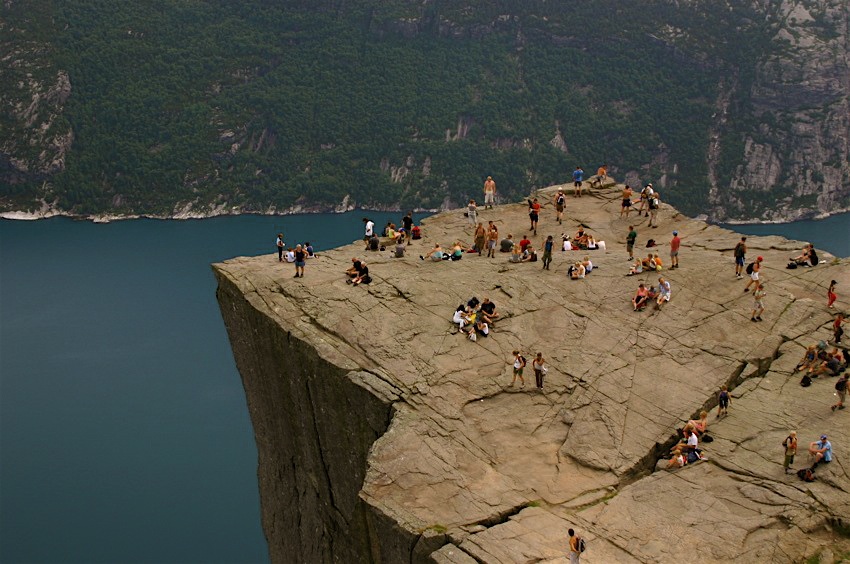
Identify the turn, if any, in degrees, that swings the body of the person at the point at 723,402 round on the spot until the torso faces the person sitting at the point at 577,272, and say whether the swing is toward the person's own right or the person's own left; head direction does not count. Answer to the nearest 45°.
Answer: approximately 45° to the person's own left

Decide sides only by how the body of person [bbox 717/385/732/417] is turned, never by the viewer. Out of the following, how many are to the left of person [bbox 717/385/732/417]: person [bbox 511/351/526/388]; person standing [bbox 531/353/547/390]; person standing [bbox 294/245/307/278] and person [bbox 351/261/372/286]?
4

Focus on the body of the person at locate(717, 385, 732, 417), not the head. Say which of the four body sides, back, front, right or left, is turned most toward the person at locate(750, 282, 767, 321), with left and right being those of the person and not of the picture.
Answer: front

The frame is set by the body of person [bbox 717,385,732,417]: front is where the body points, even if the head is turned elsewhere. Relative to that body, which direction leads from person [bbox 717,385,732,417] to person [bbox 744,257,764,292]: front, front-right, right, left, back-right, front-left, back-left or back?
front

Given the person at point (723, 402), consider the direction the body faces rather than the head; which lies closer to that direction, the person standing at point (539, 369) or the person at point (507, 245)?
the person

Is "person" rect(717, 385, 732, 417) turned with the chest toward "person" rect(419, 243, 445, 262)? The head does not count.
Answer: no

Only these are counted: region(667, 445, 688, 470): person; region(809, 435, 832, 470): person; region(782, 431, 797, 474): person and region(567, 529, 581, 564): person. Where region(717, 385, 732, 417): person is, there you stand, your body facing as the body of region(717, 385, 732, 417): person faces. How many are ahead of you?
0

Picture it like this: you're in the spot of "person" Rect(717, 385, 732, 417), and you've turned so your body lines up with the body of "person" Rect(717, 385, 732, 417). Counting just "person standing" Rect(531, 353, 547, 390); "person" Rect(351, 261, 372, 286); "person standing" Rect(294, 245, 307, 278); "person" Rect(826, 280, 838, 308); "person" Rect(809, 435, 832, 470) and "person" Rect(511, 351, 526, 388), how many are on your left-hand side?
4

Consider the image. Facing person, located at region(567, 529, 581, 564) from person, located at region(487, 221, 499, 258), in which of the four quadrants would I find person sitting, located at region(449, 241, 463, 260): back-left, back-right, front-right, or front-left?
front-right

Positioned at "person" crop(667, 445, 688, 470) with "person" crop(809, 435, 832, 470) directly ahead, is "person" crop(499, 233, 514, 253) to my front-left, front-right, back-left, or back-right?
back-left

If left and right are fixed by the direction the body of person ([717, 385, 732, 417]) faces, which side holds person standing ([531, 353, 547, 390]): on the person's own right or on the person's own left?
on the person's own left

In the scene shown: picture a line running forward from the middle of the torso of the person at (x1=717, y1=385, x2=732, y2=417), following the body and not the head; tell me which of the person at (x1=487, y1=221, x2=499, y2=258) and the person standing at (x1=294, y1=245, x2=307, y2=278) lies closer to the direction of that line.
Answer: the person

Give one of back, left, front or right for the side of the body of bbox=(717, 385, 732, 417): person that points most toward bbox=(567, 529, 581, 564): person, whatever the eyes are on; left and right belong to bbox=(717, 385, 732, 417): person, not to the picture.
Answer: back

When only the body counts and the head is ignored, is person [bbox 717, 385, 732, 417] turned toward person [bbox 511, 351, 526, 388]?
no

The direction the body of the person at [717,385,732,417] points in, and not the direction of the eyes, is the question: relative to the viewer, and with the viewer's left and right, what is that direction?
facing away from the viewer

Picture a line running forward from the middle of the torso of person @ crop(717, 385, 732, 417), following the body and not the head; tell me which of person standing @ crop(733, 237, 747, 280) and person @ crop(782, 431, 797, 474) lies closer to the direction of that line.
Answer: the person standing

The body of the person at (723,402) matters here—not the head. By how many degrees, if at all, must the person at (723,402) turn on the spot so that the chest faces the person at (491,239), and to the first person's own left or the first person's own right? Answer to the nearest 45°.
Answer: approximately 45° to the first person's own left

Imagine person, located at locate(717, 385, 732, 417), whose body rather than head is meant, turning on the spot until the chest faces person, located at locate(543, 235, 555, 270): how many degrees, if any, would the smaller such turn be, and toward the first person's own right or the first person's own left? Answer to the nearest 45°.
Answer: approximately 45° to the first person's own left

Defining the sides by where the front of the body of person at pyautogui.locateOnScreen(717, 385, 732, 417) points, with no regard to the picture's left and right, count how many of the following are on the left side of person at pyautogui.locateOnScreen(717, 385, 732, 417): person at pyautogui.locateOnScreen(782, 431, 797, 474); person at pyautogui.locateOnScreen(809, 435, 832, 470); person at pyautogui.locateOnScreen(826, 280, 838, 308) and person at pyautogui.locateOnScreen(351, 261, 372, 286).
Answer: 1

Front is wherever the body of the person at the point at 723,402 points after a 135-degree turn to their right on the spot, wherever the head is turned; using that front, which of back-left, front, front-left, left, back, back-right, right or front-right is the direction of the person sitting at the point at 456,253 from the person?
back

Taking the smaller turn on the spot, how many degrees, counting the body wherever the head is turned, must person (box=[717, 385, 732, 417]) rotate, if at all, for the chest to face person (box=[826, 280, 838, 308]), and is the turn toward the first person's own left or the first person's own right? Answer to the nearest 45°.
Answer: approximately 45° to the first person's own right

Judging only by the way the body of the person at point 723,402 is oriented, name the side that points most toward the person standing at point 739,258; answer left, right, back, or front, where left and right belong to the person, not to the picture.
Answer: front

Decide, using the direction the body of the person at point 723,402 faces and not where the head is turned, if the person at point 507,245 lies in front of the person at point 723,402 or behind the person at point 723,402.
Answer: in front
